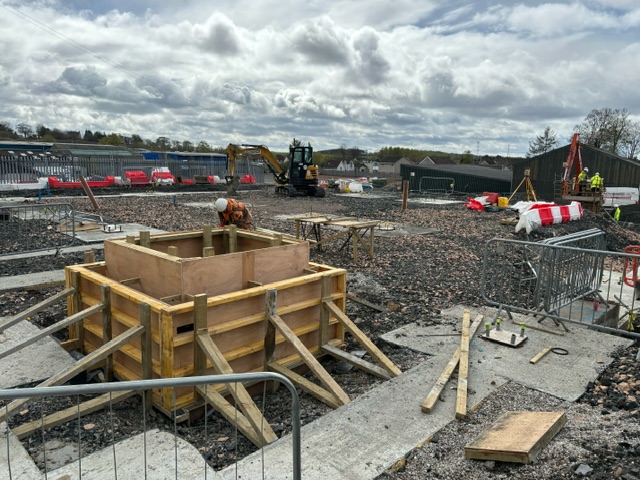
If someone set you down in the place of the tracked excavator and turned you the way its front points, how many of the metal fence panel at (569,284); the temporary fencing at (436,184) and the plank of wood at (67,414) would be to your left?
2

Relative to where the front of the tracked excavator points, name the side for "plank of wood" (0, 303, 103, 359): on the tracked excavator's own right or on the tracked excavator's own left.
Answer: on the tracked excavator's own left

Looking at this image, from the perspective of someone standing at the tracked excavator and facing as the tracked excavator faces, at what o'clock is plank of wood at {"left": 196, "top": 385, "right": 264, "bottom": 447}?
The plank of wood is roughly at 9 o'clock from the tracked excavator.

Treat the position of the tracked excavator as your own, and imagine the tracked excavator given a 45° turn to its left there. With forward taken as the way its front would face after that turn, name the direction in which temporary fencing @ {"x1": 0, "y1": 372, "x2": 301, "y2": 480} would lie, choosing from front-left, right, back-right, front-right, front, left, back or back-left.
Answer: front-left

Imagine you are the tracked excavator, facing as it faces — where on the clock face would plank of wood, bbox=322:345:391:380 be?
The plank of wood is roughly at 9 o'clock from the tracked excavator.

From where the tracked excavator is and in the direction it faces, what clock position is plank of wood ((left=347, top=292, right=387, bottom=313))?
The plank of wood is roughly at 9 o'clock from the tracked excavator.

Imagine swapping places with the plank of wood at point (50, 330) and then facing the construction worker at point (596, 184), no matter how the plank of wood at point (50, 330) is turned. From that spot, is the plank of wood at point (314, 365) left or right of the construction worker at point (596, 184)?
right

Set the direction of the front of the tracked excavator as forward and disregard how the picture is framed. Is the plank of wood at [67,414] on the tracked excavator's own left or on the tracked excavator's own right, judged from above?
on the tracked excavator's own left

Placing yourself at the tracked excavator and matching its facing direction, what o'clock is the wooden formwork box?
The wooden formwork box is roughly at 9 o'clock from the tracked excavator.

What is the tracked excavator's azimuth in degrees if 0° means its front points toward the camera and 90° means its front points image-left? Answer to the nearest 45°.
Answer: approximately 90°
